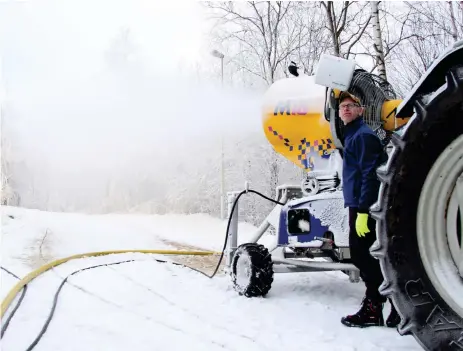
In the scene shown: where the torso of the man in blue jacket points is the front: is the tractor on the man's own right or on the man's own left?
on the man's own left
